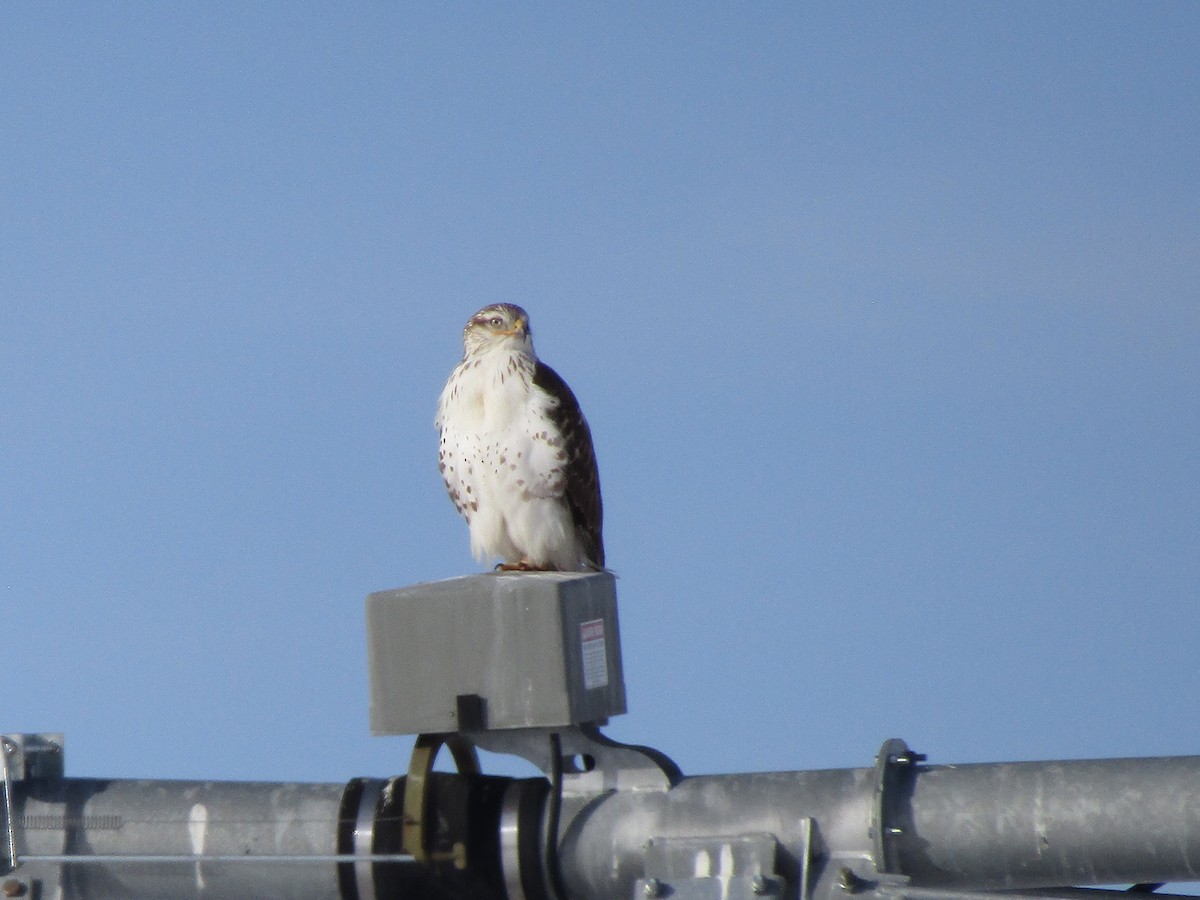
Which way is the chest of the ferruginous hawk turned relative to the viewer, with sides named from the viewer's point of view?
facing the viewer and to the left of the viewer

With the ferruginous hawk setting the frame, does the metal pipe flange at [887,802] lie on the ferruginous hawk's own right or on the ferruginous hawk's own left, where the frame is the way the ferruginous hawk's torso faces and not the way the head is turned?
on the ferruginous hawk's own left

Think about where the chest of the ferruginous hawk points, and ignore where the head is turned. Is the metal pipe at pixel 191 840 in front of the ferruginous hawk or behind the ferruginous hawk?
in front

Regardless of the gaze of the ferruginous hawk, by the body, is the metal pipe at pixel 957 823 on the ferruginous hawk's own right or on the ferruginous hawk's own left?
on the ferruginous hawk's own left

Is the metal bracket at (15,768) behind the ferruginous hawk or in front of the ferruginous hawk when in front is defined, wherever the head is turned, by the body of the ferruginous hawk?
in front
